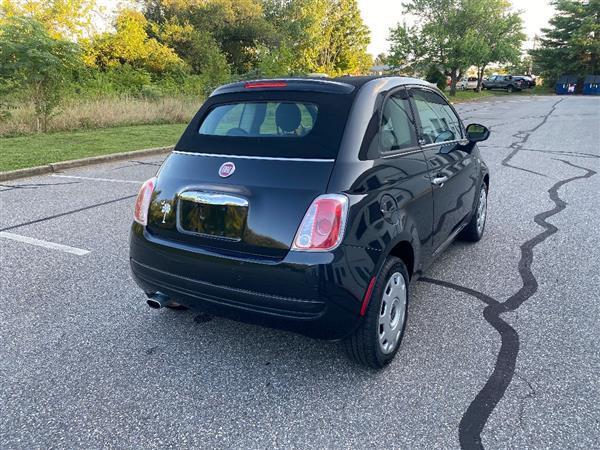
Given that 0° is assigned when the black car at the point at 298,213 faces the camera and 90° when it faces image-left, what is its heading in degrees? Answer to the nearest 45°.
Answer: approximately 225°

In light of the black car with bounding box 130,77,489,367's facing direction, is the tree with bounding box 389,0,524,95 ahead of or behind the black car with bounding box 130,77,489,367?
ahead

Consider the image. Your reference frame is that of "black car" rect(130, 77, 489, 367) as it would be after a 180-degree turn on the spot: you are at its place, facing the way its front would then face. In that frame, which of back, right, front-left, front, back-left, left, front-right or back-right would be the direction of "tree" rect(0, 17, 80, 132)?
right

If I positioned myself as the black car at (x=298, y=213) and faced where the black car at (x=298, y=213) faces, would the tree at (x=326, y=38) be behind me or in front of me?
in front

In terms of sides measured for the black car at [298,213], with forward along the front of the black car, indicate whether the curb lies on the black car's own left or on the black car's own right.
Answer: on the black car's own left

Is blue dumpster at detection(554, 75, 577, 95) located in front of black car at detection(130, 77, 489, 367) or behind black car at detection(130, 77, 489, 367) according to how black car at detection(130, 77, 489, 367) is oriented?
in front

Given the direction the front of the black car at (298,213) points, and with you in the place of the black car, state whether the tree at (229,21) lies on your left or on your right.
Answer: on your left

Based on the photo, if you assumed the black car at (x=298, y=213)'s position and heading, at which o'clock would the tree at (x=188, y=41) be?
The tree is roughly at 10 o'clock from the black car.

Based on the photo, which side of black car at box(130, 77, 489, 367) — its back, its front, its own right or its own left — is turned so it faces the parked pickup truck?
front

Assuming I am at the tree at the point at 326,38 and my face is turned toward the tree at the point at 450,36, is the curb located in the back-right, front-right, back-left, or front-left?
back-right
